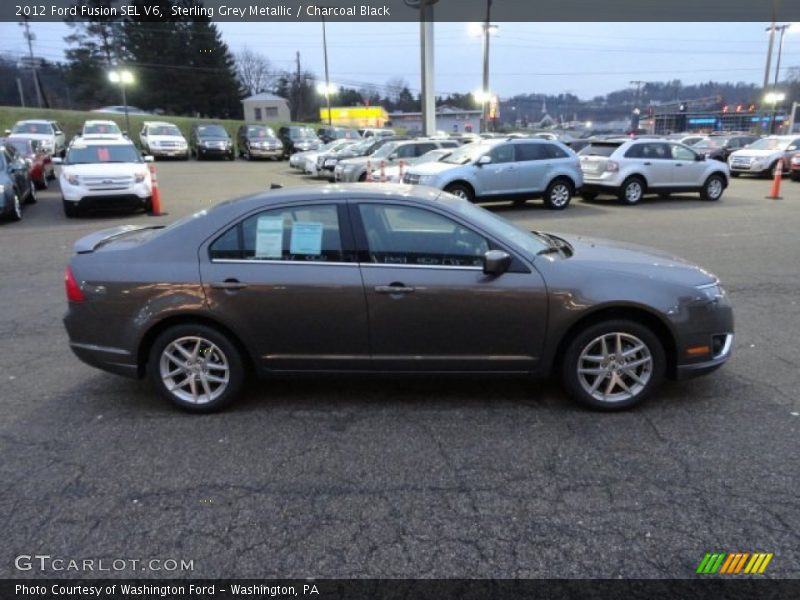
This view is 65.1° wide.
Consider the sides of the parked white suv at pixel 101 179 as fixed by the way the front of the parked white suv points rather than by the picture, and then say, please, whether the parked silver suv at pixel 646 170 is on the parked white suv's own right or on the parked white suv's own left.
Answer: on the parked white suv's own left

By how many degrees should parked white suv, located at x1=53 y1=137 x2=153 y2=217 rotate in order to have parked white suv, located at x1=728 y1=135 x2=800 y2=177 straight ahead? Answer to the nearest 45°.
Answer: approximately 90° to its left

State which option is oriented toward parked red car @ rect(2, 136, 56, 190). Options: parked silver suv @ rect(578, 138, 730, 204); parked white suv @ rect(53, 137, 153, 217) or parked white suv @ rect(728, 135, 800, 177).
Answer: parked white suv @ rect(728, 135, 800, 177)

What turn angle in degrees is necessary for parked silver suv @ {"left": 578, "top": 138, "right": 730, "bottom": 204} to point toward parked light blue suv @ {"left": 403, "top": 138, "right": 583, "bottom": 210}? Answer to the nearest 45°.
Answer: approximately 180°

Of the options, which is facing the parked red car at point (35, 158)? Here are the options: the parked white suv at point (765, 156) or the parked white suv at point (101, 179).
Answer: the parked white suv at point (765, 156)

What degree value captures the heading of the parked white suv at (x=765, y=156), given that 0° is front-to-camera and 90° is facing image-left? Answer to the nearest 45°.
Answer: approximately 45°

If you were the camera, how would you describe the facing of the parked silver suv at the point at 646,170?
facing away from the viewer and to the right of the viewer

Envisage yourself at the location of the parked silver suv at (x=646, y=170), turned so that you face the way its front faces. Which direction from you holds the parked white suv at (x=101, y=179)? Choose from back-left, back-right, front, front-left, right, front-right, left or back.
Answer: back

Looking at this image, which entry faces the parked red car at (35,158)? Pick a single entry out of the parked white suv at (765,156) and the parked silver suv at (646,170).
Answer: the parked white suv

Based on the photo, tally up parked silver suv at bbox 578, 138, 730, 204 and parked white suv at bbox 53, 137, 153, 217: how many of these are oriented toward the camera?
1

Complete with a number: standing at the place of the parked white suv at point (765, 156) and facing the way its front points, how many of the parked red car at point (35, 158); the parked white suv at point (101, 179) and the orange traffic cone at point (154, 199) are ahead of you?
3

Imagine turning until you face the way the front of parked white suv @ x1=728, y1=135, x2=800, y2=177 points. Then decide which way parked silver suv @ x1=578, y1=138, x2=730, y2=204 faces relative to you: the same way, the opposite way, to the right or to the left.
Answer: the opposite way

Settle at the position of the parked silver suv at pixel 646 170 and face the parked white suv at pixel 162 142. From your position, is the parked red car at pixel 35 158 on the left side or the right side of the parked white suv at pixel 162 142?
left
